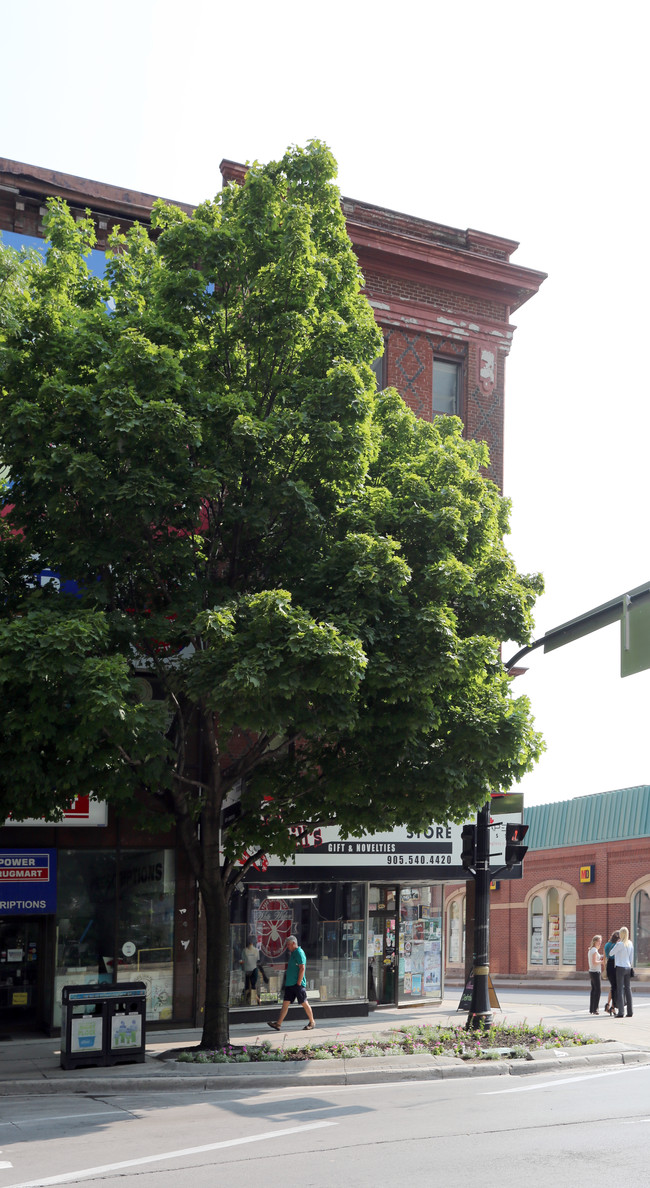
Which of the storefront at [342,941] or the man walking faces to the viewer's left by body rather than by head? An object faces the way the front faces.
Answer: the man walking

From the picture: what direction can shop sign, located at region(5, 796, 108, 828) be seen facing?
toward the camera

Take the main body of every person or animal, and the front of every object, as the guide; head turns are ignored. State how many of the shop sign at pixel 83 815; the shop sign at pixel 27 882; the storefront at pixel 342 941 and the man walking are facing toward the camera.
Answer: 3

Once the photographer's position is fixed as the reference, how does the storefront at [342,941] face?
facing the viewer

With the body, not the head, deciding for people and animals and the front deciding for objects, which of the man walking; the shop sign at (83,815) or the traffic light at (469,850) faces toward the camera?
the shop sign

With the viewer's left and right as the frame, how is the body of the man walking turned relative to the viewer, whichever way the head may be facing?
facing to the left of the viewer

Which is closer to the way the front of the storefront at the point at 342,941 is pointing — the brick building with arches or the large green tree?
the large green tree

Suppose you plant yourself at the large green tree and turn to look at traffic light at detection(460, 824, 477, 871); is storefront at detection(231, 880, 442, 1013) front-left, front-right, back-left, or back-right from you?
front-left

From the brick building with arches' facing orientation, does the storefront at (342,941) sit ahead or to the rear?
ahead

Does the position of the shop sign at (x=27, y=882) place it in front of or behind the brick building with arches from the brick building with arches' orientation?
in front

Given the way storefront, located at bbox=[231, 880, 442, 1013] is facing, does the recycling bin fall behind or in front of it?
in front

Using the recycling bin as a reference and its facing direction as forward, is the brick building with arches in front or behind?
behind

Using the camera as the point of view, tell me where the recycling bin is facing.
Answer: facing the viewer
